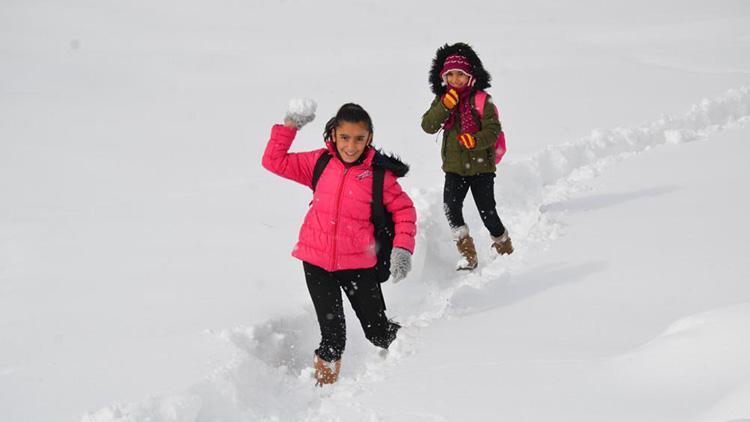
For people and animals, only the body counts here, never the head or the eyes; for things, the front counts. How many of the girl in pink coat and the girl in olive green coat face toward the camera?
2

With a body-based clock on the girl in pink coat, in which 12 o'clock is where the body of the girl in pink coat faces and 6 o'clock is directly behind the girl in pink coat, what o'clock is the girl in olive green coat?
The girl in olive green coat is roughly at 7 o'clock from the girl in pink coat.

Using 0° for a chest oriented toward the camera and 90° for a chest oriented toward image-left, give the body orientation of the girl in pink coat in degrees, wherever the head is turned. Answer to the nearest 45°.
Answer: approximately 0°

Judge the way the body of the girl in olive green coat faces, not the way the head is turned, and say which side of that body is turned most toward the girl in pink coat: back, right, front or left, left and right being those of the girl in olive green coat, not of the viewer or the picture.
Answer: front
